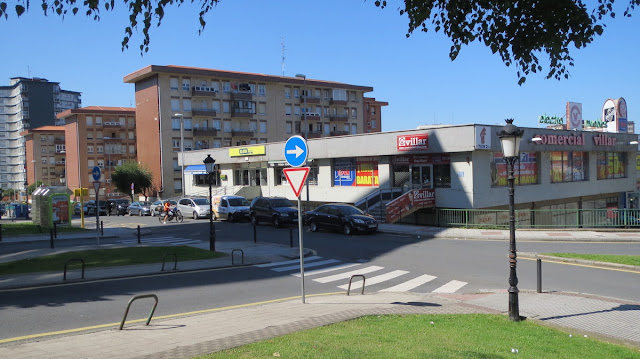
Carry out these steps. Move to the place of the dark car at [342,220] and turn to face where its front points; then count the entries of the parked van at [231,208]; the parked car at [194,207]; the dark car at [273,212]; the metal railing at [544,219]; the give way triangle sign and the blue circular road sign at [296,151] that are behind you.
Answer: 3

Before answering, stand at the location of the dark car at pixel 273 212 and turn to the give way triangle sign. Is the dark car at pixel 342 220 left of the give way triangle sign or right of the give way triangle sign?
left

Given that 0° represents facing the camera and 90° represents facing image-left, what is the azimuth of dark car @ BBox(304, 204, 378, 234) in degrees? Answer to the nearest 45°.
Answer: approximately 315°

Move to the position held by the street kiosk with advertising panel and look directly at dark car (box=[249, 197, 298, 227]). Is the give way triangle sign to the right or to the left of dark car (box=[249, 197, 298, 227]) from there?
right
